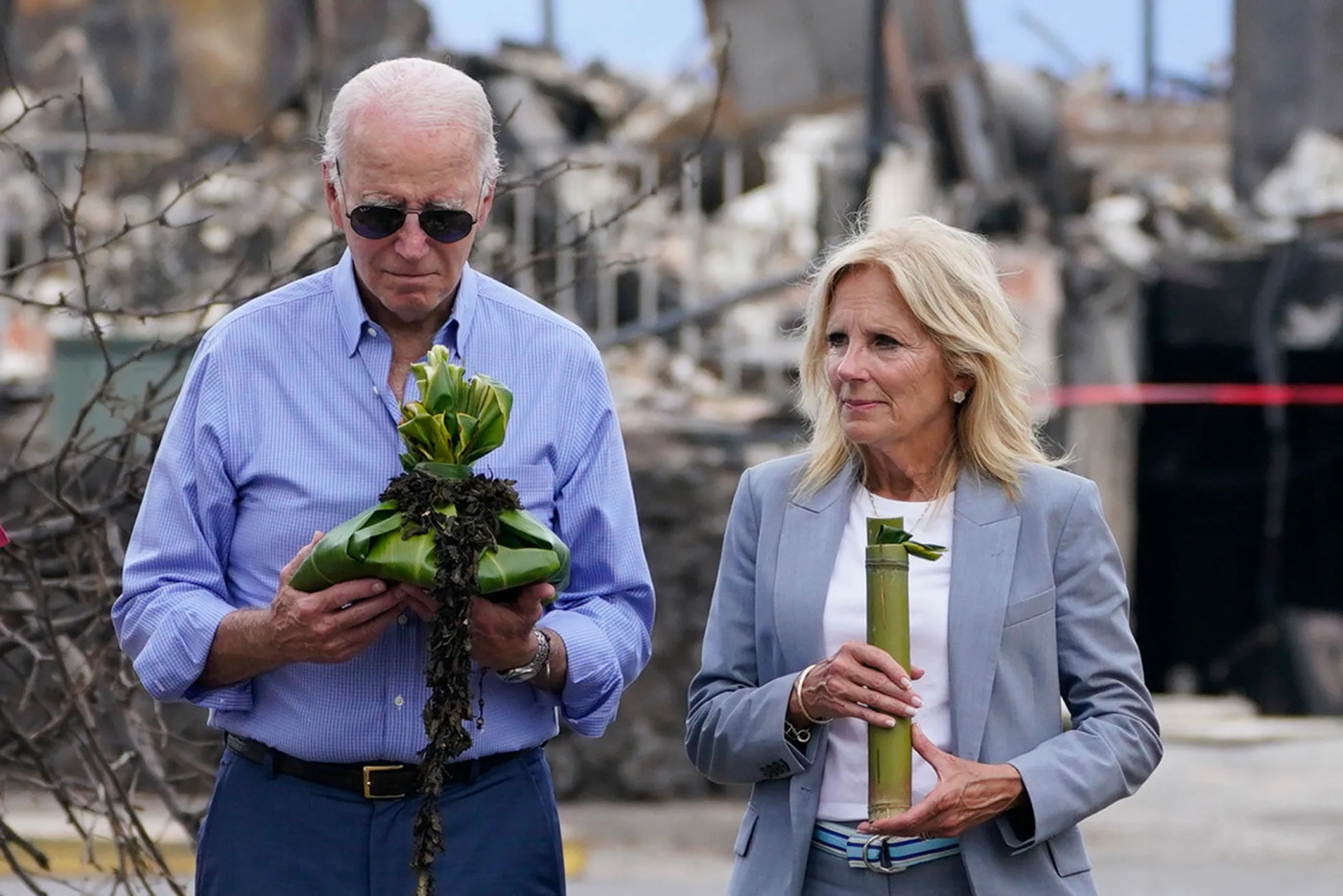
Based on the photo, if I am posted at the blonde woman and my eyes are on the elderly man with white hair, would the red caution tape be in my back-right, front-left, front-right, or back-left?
back-right

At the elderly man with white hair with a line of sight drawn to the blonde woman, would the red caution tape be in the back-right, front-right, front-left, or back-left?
front-left

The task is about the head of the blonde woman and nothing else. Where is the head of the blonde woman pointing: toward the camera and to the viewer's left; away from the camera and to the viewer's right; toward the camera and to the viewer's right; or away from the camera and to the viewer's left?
toward the camera and to the viewer's left

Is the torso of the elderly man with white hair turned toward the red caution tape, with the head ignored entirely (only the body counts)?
no

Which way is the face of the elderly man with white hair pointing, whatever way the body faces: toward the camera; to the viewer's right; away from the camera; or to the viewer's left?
toward the camera

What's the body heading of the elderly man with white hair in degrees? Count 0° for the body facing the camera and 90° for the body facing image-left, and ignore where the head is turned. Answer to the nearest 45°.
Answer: approximately 0°

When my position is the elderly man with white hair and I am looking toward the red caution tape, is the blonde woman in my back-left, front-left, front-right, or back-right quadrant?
front-right

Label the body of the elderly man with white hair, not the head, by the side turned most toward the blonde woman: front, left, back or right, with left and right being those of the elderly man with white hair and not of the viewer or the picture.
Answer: left
